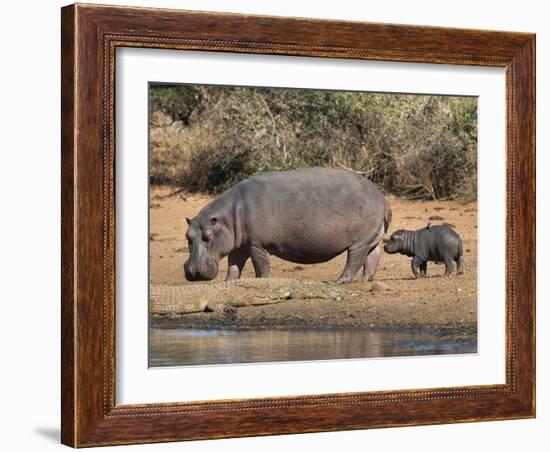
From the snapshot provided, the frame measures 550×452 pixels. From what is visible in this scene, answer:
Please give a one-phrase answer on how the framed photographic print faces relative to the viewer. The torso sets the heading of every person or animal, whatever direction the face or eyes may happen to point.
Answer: facing the viewer and to the right of the viewer
